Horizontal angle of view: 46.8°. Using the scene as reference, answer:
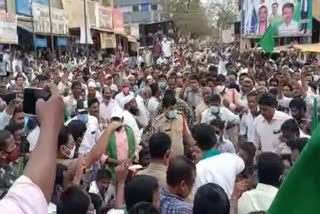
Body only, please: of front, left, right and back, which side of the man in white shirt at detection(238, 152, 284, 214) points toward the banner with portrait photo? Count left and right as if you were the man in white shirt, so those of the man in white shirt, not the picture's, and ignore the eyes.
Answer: front

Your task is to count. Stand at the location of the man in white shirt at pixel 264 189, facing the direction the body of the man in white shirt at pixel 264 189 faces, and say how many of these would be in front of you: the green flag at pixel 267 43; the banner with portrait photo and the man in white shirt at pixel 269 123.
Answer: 3

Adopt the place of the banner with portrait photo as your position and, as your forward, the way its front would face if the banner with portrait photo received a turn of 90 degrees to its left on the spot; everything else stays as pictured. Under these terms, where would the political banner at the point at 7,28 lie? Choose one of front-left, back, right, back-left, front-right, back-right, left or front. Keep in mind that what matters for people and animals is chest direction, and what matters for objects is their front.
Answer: back-right

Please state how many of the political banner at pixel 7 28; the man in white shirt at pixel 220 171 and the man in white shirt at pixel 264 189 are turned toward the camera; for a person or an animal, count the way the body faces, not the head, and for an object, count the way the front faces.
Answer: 1

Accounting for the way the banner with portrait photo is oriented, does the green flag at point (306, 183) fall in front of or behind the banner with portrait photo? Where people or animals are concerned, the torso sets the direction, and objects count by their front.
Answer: in front

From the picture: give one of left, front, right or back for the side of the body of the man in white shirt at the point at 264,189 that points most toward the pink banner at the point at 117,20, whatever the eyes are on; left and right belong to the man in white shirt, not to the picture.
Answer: front

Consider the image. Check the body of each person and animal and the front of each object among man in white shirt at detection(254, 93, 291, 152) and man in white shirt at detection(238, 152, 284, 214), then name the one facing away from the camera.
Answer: man in white shirt at detection(238, 152, 284, 214)

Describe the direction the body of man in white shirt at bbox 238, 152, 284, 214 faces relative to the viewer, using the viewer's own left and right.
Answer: facing away from the viewer

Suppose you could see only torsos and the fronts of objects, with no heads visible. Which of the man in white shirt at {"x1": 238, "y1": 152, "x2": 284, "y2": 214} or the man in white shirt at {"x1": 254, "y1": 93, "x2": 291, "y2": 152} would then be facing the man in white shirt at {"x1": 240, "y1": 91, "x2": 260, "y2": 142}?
the man in white shirt at {"x1": 238, "y1": 152, "x2": 284, "y2": 214}

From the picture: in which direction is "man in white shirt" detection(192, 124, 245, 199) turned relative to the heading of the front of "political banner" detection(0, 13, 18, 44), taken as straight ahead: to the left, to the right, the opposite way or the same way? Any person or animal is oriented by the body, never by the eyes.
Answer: the opposite way

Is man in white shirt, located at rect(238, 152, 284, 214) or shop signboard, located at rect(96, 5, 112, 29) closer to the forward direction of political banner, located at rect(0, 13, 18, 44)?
the man in white shirt

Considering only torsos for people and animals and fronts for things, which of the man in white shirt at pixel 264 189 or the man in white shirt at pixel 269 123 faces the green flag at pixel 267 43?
the man in white shirt at pixel 264 189
